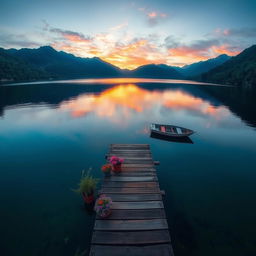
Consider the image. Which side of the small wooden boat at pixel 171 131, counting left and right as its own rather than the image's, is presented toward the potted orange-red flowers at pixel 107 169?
right

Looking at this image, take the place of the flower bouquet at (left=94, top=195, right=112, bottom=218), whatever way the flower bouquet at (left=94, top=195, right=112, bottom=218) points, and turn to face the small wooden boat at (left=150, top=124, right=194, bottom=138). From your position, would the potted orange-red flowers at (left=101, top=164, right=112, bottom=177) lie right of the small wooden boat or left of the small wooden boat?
left

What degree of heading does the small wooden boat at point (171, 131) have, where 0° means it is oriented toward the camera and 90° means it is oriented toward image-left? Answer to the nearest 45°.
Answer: approximately 270°
